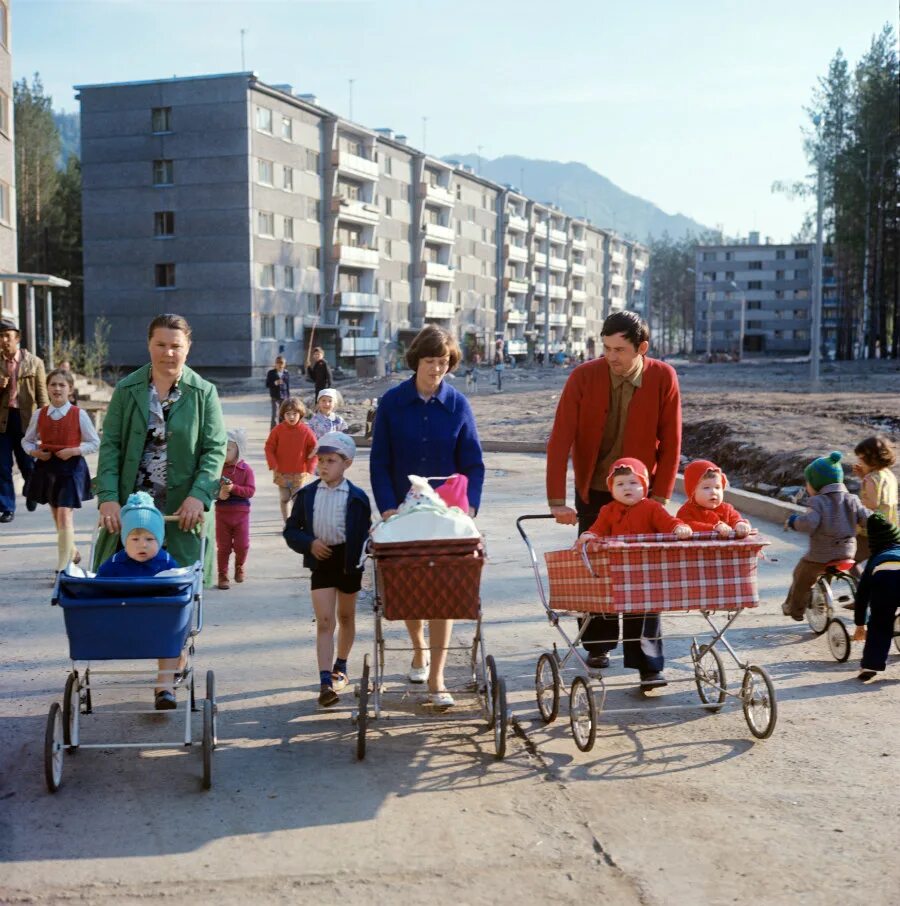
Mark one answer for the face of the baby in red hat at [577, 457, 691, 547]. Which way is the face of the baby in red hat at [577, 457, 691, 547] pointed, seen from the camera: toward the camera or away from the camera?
toward the camera

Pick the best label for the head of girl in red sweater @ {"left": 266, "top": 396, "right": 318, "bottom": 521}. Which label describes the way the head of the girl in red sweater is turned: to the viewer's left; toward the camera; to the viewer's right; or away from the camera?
toward the camera

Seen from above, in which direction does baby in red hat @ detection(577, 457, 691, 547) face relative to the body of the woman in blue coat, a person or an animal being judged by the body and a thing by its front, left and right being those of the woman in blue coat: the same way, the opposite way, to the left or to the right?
the same way

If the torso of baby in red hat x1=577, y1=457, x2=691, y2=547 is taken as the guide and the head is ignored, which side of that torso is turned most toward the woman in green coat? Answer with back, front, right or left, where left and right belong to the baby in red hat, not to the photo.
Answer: right

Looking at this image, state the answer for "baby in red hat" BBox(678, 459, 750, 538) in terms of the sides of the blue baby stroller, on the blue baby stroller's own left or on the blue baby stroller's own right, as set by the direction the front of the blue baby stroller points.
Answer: on the blue baby stroller's own left

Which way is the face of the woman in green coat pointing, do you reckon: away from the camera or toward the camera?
toward the camera

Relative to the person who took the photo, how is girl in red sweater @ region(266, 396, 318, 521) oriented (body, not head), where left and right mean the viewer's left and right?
facing the viewer

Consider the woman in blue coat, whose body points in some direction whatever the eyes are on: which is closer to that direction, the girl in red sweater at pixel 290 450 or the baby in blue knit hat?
the baby in blue knit hat

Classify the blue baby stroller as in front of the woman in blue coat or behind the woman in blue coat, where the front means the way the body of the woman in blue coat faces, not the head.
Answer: in front

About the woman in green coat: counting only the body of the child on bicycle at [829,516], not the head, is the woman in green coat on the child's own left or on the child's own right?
on the child's own left

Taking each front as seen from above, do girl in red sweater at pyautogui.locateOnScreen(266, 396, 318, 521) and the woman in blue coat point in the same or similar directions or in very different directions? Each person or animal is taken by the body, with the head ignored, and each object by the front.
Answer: same or similar directions

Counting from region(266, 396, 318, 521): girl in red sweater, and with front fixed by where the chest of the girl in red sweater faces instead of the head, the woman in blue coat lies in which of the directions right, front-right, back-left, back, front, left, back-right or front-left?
front

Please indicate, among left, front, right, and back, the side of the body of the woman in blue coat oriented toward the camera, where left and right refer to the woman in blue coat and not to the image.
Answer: front

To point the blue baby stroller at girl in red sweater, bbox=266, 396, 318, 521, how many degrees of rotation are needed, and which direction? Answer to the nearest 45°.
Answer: approximately 180°

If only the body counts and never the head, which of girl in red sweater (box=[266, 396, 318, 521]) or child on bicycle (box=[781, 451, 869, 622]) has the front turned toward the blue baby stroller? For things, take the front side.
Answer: the girl in red sweater

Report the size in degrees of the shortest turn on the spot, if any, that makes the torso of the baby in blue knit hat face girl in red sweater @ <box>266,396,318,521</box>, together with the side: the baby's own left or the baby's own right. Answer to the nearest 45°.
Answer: approximately 180°

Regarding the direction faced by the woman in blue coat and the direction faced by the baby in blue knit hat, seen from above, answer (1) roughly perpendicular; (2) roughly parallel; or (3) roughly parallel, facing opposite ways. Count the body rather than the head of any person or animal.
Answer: roughly parallel

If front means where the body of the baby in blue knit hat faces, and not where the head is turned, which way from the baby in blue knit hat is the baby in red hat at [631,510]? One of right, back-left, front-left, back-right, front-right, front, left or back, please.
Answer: left

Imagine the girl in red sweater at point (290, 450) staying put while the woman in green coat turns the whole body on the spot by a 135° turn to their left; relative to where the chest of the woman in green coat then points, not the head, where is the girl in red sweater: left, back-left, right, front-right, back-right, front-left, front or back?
front-left

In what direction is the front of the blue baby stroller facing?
toward the camera
